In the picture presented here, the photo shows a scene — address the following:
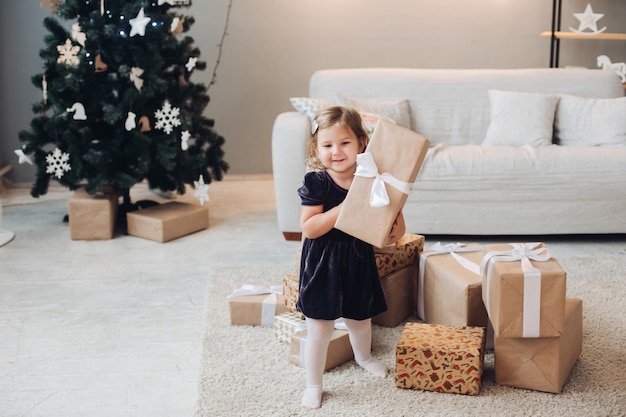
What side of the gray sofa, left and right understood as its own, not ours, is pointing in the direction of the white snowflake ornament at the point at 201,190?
right

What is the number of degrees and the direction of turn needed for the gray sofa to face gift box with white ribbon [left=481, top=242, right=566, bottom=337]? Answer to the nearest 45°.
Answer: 0° — it already faces it

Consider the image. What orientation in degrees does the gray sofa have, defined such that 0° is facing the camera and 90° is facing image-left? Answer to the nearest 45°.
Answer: approximately 0°

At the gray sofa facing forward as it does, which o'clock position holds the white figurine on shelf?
The white figurine on shelf is roughly at 7 o'clock from the gray sofa.

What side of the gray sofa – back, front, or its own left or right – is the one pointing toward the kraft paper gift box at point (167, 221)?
right

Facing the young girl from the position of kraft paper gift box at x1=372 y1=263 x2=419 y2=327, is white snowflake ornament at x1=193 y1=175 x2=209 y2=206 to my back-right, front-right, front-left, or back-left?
back-right
